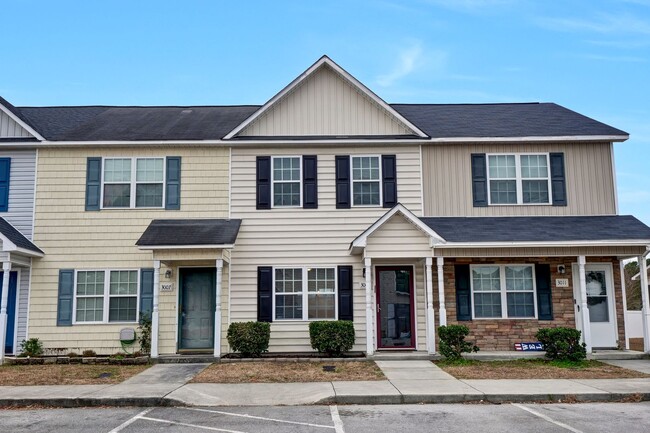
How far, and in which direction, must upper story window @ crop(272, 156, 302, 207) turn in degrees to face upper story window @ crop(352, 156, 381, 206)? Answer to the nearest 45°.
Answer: approximately 90° to its left

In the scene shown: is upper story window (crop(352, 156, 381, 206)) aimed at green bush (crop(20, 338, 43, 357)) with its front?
no

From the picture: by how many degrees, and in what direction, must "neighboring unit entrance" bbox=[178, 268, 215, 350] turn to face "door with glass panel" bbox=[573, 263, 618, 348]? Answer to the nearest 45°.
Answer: approximately 90° to its left

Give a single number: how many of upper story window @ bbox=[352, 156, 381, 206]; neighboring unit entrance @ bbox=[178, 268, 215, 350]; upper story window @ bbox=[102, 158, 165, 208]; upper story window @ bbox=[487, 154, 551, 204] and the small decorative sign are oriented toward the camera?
5

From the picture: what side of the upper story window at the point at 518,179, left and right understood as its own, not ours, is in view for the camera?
front

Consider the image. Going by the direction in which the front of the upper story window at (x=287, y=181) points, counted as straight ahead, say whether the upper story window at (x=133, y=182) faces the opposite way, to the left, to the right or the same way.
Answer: the same way

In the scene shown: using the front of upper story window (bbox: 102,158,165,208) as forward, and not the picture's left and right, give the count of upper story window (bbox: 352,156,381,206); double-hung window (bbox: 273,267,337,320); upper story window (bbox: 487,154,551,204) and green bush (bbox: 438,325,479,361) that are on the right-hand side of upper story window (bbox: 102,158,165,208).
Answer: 0

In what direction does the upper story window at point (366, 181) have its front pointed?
toward the camera

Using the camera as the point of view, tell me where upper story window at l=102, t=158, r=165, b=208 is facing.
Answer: facing the viewer

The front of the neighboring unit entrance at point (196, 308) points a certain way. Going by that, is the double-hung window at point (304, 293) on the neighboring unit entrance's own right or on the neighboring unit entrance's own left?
on the neighboring unit entrance's own left

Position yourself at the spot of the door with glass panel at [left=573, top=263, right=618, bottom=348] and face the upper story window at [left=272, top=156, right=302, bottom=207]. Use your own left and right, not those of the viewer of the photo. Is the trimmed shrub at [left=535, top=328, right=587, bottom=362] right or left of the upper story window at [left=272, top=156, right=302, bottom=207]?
left

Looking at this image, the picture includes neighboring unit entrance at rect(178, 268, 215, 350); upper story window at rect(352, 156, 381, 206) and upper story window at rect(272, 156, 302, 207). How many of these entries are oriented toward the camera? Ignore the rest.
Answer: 3

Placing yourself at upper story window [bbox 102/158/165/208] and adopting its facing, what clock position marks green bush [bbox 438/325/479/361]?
The green bush is roughly at 10 o'clock from the upper story window.

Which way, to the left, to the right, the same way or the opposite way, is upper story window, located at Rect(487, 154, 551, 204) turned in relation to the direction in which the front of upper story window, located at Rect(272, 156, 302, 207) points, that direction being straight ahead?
the same way

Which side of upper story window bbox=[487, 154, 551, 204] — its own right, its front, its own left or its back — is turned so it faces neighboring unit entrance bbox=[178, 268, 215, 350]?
right
